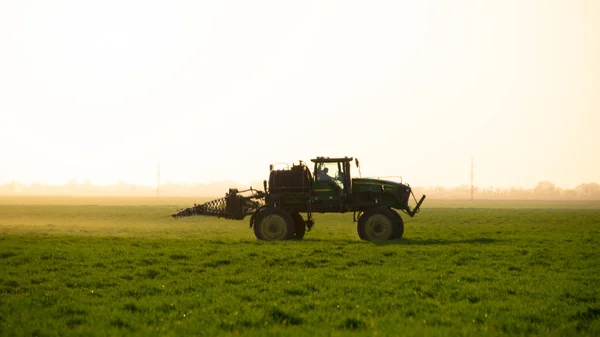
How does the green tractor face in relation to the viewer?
to the viewer's right
